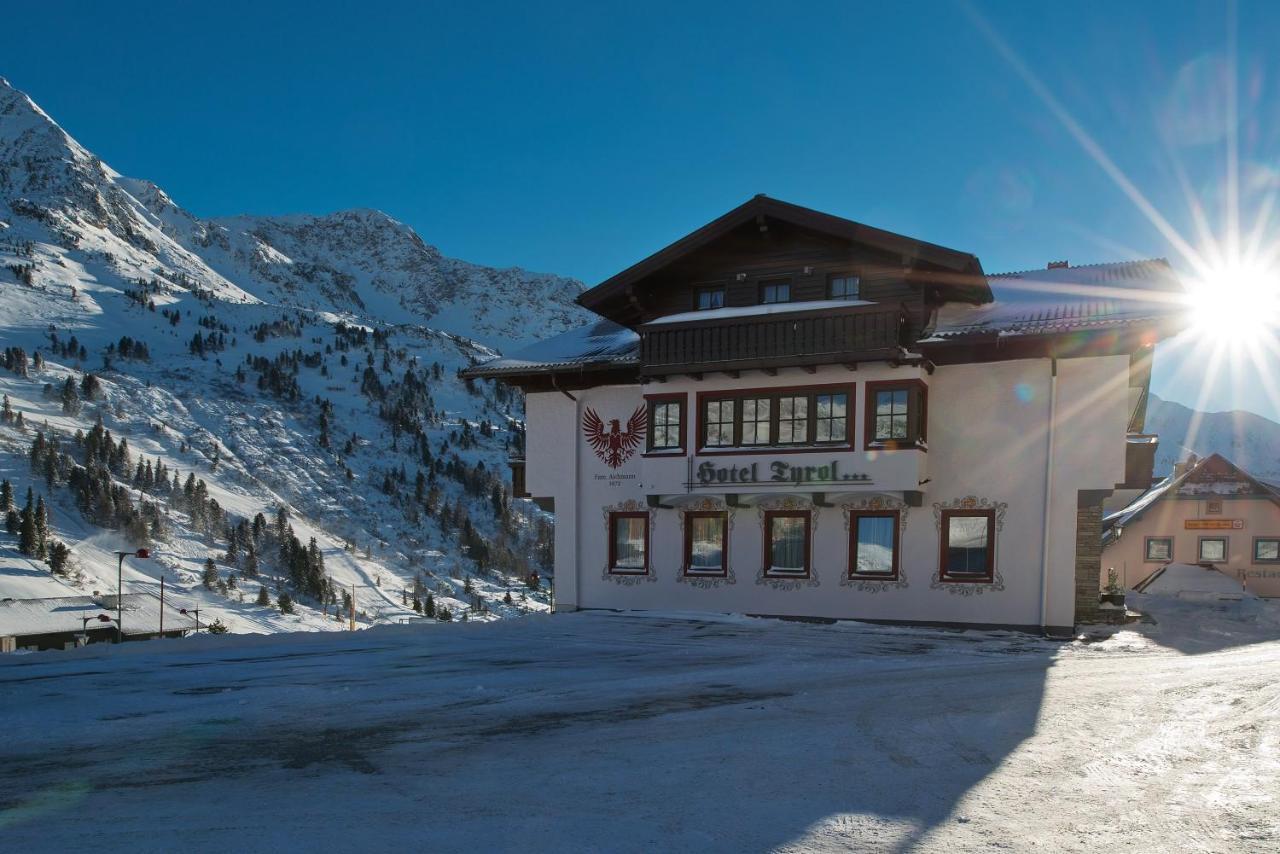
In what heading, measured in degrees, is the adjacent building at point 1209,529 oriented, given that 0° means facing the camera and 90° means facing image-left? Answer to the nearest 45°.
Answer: approximately 0°

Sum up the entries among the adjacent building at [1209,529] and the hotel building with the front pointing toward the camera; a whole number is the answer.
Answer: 2

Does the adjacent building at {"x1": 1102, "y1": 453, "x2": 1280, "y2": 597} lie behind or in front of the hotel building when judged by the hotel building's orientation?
behind

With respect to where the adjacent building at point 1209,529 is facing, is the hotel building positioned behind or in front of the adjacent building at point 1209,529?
in front

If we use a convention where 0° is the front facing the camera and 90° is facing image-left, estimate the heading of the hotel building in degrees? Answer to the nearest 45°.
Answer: approximately 0°
